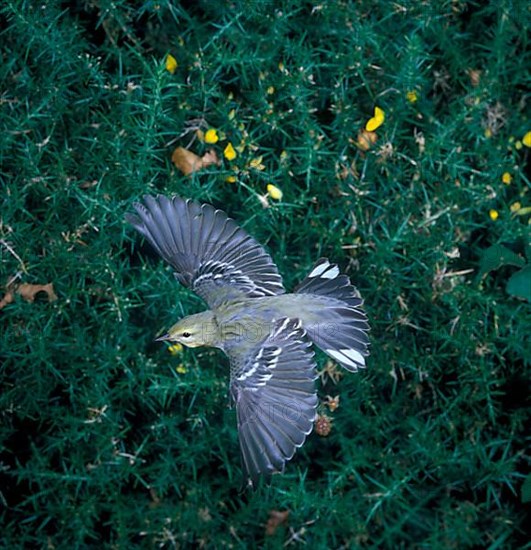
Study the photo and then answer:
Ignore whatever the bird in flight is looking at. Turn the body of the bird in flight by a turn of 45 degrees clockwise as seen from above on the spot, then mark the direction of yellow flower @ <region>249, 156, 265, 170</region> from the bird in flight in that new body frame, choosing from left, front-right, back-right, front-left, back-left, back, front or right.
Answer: front-right

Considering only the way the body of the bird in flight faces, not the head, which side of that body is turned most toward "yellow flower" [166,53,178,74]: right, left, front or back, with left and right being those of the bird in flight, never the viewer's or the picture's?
right

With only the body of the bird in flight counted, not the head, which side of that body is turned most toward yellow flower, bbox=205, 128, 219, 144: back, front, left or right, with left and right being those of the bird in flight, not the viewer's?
right

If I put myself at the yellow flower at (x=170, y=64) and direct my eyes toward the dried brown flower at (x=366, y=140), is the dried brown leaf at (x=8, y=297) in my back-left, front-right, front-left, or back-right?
back-right

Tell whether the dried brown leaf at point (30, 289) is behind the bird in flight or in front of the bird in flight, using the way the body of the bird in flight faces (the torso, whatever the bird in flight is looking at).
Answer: in front

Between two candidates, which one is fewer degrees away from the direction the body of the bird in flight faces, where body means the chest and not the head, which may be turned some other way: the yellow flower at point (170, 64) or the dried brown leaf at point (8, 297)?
the dried brown leaf

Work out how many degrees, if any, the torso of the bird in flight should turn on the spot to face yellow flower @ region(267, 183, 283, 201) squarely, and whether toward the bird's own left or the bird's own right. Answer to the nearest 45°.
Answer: approximately 90° to the bird's own right

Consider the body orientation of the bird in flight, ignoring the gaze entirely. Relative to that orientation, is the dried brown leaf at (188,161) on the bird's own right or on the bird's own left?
on the bird's own right

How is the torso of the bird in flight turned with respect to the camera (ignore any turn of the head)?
to the viewer's left

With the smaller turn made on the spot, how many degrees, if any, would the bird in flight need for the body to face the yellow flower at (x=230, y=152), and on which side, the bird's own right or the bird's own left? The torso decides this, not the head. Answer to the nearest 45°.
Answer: approximately 90° to the bird's own right
